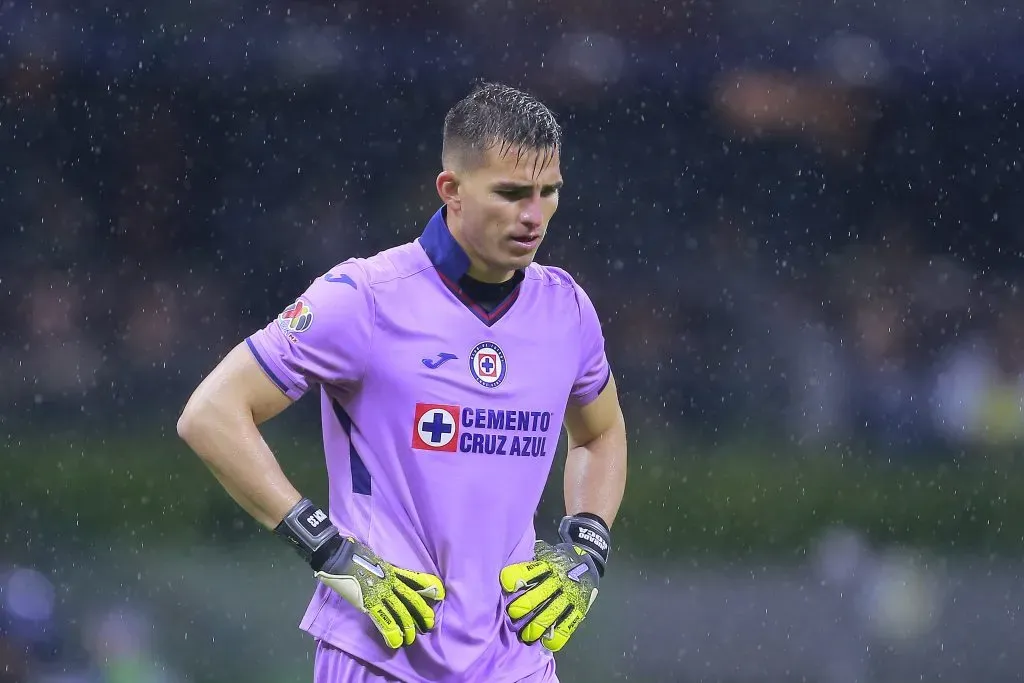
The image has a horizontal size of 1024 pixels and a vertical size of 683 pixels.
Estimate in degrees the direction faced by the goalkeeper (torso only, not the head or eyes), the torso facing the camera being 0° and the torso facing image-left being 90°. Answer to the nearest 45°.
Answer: approximately 315°
